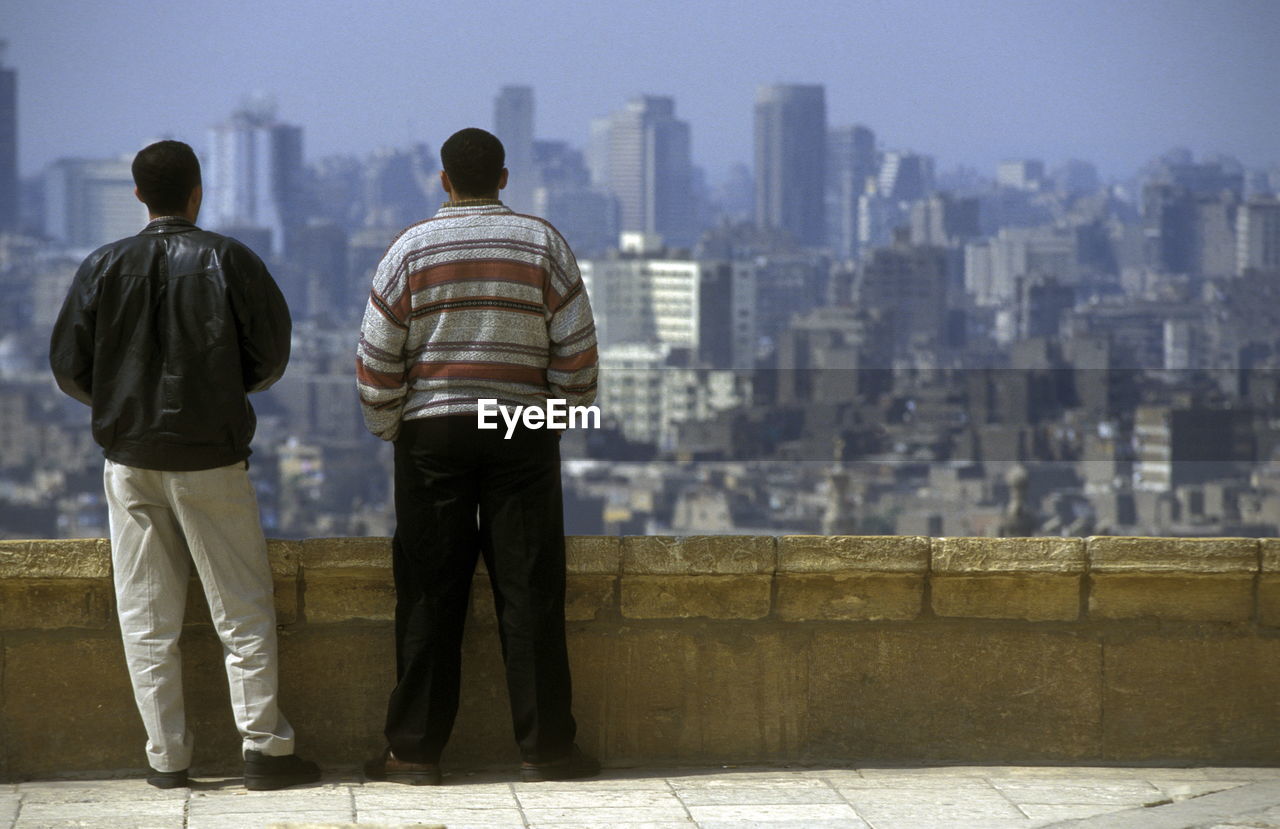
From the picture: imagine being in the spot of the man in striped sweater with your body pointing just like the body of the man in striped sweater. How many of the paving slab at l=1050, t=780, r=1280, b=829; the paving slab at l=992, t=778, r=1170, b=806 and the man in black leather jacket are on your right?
2

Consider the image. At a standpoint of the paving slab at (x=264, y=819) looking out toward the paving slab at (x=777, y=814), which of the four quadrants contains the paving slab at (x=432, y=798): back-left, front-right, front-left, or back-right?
front-left

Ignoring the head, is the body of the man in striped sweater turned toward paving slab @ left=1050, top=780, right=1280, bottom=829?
no

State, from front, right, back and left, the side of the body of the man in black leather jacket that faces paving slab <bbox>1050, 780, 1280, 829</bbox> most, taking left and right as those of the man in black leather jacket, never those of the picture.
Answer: right

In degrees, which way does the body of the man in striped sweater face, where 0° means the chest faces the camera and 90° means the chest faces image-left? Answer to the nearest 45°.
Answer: approximately 180°

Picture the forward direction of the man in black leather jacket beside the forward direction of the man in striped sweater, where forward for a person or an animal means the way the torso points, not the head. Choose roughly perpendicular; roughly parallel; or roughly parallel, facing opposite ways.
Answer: roughly parallel

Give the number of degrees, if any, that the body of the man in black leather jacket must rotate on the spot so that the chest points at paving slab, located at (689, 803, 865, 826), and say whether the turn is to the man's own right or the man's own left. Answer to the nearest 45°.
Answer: approximately 90° to the man's own right

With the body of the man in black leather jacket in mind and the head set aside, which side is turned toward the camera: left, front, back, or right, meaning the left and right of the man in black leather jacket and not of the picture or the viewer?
back

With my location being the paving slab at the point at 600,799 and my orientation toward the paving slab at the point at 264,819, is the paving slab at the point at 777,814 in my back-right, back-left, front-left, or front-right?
back-left

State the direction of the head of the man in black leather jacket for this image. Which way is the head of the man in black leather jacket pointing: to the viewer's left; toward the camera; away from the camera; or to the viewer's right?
away from the camera

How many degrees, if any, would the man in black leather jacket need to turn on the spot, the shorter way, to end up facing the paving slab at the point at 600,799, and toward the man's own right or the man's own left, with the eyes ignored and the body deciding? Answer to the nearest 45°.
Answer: approximately 90° to the man's own right

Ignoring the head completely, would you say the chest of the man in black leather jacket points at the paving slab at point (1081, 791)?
no

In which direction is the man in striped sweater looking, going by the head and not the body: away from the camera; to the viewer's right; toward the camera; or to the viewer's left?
away from the camera

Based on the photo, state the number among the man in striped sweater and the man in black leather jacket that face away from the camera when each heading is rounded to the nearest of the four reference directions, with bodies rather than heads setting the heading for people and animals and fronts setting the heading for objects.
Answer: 2
